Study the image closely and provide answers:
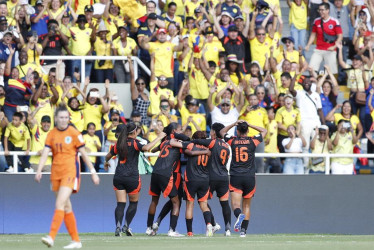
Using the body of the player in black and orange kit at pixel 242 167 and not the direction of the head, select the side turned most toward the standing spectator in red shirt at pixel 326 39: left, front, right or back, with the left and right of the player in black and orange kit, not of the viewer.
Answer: front

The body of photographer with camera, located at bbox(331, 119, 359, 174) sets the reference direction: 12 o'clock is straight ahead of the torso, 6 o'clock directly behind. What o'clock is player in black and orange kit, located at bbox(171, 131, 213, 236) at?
The player in black and orange kit is roughly at 1 o'clock from the photographer with camera.

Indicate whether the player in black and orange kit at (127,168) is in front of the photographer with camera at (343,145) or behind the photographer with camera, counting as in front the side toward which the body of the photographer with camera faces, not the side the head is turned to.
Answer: in front

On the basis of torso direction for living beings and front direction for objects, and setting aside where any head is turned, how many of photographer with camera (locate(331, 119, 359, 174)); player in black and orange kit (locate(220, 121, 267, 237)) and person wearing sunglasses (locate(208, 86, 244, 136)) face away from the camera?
1

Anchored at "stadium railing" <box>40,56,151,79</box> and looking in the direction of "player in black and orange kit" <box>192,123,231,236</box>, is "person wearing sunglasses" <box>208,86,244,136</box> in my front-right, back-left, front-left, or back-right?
front-left

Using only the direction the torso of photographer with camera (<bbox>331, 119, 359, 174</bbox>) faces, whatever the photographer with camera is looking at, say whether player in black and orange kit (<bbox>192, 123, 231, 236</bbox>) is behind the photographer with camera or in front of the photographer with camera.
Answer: in front

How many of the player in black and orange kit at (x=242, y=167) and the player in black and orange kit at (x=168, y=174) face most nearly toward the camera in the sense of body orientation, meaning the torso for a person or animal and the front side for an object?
0

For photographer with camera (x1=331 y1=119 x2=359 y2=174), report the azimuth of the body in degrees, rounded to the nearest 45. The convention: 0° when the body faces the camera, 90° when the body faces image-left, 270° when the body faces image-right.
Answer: approximately 0°

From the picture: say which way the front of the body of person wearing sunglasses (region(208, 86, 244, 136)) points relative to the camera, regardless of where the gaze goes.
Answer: toward the camera

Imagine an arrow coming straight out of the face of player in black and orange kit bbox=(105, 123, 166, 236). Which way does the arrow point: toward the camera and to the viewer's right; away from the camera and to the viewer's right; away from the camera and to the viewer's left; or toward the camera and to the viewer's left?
away from the camera and to the viewer's right

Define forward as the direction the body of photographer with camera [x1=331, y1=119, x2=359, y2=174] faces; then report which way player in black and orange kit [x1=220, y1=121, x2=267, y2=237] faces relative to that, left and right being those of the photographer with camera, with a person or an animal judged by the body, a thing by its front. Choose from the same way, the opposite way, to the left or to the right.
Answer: the opposite way

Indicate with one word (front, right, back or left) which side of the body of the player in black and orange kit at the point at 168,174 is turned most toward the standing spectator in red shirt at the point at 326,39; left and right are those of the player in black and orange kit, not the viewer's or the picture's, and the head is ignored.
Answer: front

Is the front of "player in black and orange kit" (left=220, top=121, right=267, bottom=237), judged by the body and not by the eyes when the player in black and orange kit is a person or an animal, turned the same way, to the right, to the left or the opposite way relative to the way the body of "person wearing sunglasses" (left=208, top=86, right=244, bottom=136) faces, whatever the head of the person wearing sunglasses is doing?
the opposite way

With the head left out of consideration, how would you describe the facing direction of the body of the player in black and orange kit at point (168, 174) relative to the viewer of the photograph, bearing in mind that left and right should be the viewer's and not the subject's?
facing away from the viewer and to the right of the viewer

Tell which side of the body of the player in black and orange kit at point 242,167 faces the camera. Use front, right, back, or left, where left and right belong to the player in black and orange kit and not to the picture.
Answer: back
